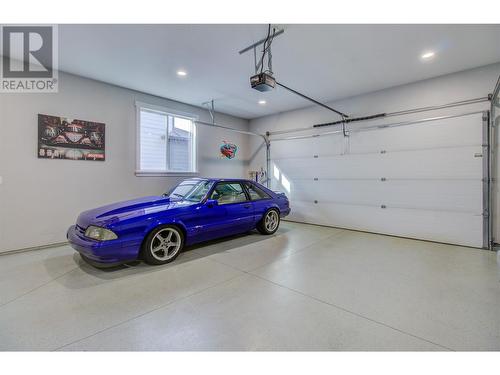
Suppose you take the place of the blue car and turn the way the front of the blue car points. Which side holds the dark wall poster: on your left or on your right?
on your right

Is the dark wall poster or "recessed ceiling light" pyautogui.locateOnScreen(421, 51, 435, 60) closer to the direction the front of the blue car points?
the dark wall poster

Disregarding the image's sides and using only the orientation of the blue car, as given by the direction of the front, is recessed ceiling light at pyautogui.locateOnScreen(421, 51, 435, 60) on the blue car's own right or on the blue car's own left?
on the blue car's own left

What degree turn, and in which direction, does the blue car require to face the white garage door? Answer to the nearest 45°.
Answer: approximately 135° to its left

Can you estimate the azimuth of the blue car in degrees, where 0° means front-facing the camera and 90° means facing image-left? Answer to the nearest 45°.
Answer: approximately 45°

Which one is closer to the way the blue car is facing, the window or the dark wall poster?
the dark wall poster

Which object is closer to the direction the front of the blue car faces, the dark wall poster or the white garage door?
the dark wall poster
